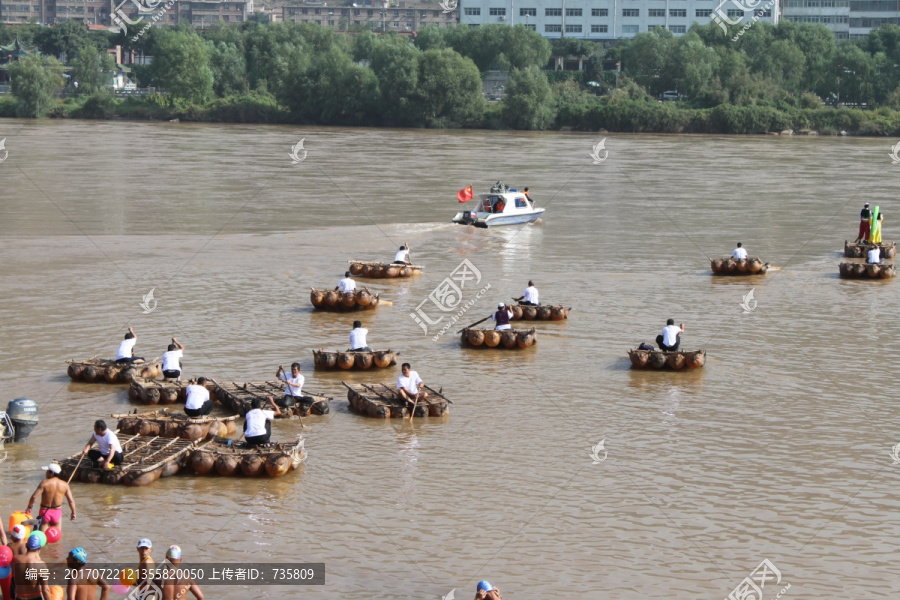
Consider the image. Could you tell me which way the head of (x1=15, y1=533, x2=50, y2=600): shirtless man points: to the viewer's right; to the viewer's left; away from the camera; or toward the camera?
away from the camera

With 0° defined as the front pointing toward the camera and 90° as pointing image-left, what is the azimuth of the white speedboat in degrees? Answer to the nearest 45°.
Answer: approximately 225°

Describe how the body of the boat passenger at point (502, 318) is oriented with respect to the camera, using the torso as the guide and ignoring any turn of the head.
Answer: away from the camera

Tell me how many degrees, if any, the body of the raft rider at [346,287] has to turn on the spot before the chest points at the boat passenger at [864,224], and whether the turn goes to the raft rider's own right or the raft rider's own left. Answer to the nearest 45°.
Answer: approximately 45° to the raft rider's own right

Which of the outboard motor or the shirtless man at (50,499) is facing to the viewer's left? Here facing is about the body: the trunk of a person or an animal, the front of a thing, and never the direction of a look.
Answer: the outboard motor

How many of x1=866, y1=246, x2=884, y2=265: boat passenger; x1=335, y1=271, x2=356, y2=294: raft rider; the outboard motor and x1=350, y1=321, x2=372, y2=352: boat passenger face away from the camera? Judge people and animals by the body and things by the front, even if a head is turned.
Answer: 3

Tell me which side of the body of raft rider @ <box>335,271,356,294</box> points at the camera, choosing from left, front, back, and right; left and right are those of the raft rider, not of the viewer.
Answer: back

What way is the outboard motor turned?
to the viewer's left

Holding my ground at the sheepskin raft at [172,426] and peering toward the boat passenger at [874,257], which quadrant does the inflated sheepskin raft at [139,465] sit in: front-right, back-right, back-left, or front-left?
back-right

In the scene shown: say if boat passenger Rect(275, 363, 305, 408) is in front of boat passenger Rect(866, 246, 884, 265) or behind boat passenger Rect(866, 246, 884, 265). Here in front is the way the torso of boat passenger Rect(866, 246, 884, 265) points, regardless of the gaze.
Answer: behind

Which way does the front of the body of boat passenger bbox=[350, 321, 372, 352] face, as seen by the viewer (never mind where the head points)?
away from the camera
